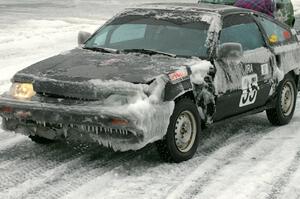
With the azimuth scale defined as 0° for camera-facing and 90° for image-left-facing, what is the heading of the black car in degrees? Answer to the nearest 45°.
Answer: approximately 45°
